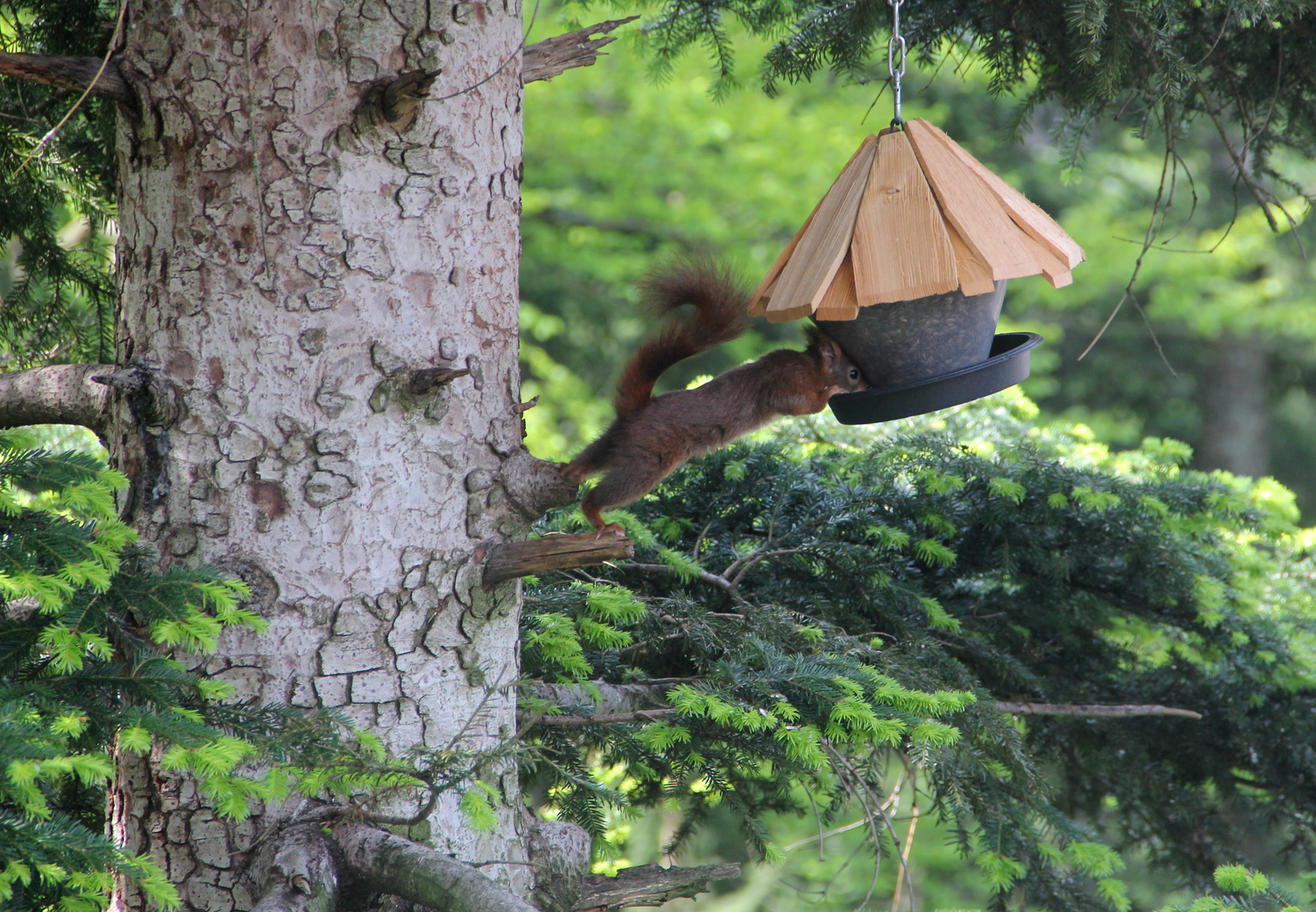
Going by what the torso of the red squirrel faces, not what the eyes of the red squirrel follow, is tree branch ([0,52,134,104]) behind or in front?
behind

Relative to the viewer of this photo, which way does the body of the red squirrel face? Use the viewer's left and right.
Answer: facing to the right of the viewer

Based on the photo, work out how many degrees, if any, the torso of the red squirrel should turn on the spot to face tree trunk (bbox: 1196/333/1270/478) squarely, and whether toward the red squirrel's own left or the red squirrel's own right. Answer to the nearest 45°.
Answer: approximately 45° to the red squirrel's own left
